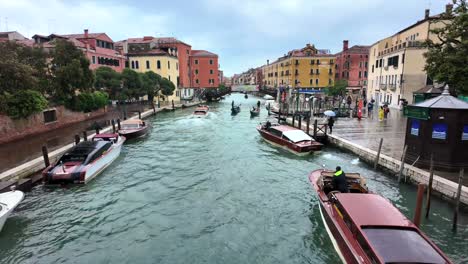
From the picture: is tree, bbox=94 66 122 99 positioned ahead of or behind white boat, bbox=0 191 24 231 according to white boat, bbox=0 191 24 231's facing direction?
ahead

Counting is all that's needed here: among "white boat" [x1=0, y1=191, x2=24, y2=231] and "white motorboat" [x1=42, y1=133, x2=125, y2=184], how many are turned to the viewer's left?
0

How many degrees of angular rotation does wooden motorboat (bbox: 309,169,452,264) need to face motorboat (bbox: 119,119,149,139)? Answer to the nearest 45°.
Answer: approximately 180°

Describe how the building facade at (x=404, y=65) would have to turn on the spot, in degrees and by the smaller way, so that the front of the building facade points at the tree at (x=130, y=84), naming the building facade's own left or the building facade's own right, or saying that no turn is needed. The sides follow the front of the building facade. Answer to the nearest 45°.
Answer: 0° — it already faces it

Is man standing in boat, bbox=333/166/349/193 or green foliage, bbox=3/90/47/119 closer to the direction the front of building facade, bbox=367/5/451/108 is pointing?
the green foliage

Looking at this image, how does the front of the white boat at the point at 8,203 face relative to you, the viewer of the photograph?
facing away from the viewer and to the right of the viewer

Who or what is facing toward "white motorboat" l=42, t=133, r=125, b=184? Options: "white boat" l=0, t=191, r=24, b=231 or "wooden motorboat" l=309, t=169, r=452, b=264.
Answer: the white boat

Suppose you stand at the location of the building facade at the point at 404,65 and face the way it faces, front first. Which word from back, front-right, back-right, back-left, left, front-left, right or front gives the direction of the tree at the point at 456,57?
front-left

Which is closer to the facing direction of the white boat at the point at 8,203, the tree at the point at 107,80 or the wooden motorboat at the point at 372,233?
the tree

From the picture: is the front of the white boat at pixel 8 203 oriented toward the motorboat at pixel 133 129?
yes

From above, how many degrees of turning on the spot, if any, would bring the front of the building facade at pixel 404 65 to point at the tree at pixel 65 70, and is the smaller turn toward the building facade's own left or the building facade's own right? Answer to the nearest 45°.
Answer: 0° — it already faces it

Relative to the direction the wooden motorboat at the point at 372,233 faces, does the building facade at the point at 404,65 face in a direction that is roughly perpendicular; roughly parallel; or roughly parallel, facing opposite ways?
roughly perpendicular
